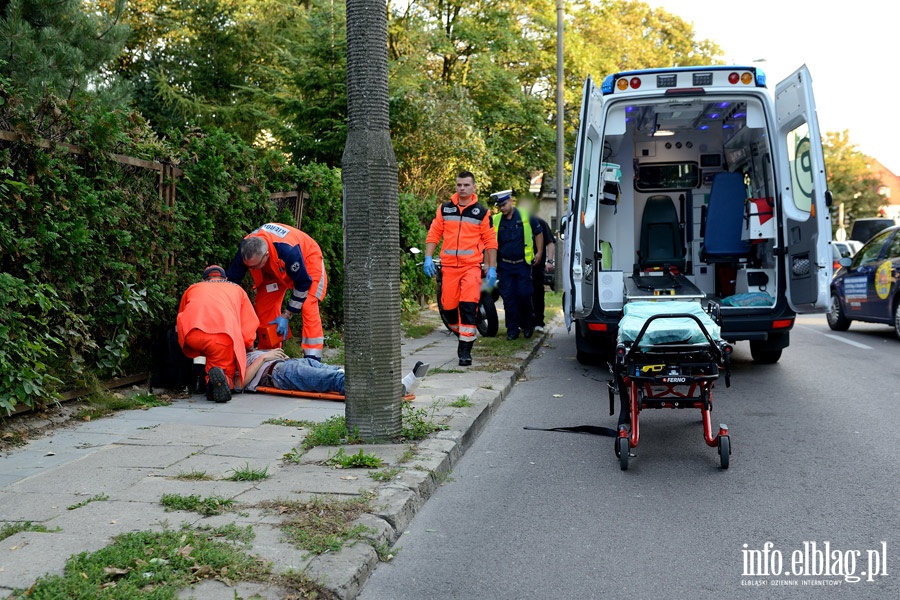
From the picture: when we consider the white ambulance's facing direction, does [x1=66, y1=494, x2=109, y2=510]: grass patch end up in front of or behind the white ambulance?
behind

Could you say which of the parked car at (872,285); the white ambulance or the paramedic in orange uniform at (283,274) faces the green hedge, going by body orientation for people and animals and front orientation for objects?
the paramedic in orange uniform

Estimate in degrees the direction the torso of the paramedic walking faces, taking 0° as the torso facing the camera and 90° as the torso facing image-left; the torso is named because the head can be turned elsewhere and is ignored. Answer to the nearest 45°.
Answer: approximately 0°

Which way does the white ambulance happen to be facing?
away from the camera

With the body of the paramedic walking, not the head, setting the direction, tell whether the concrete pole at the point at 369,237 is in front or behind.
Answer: in front

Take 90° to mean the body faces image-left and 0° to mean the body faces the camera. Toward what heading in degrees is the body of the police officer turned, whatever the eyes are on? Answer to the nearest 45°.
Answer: approximately 45°

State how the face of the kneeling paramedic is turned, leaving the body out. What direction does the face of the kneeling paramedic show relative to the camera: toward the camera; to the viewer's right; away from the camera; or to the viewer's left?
away from the camera

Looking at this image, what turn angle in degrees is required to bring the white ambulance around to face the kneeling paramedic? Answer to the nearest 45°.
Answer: approximately 135° to its left

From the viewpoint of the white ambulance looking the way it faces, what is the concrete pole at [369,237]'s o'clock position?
The concrete pole is roughly at 7 o'clock from the white ambulance.
